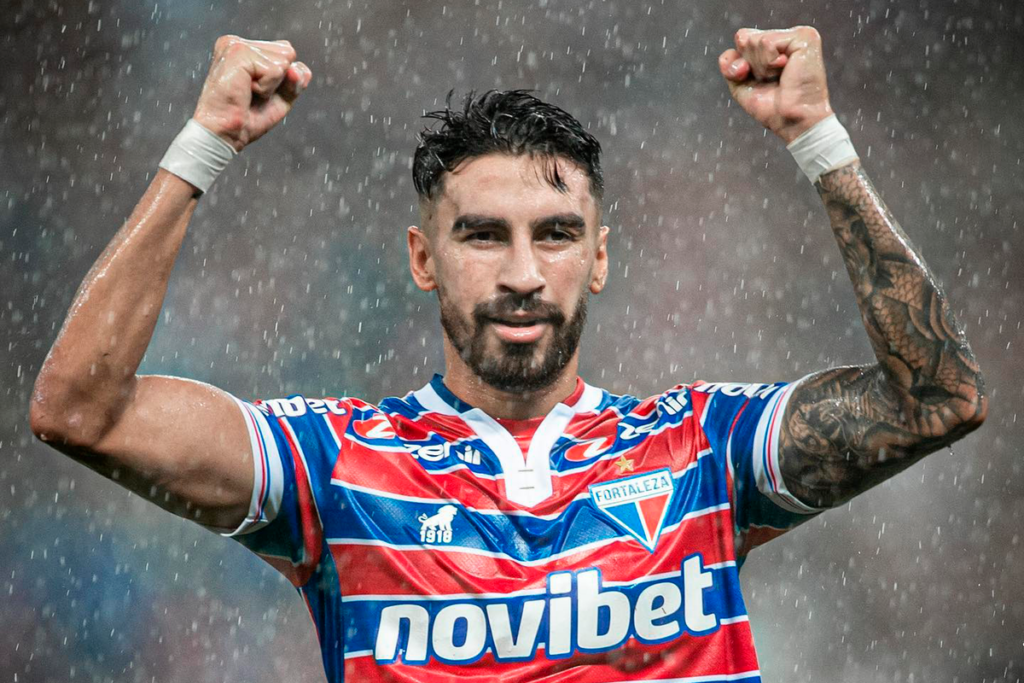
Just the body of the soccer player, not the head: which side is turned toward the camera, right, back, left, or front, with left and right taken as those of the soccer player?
front

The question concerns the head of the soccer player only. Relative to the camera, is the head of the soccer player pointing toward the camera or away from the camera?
toward the camera
